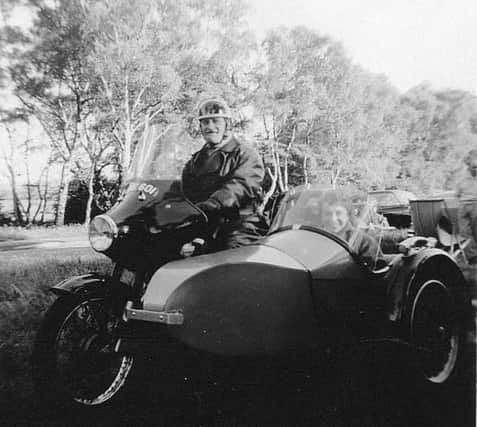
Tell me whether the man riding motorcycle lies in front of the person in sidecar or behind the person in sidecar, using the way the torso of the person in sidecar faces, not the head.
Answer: in front

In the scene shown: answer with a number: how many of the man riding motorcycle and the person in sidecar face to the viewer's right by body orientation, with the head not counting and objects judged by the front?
0

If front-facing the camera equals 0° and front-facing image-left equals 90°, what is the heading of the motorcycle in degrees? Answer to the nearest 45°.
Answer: approximately 45°

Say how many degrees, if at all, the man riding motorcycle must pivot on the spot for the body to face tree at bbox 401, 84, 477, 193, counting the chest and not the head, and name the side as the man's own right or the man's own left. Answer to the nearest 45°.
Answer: approximately 135° to the man's own left

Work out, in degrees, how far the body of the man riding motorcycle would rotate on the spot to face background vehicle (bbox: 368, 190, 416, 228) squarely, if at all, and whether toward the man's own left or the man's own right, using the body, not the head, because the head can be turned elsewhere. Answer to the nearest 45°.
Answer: approximately 135° to the man's own left

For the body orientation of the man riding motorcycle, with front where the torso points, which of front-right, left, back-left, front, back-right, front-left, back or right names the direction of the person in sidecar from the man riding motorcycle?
back-left
